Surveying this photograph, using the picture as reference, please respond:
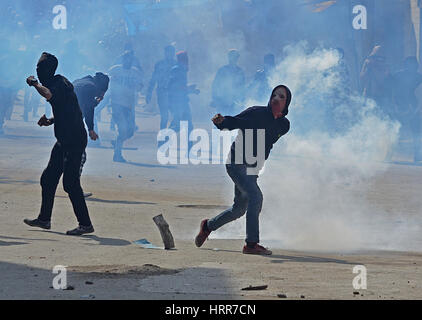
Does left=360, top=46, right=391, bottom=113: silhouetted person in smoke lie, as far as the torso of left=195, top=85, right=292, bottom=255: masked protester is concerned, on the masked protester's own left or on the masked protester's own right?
on the masked protester's own left

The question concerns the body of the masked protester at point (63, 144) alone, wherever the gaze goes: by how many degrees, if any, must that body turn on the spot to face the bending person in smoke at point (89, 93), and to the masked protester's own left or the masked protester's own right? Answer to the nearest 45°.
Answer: approximately 90° to the masked protester's own right

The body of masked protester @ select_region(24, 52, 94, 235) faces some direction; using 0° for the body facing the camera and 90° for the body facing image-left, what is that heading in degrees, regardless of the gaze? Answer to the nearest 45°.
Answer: approximately 90°
